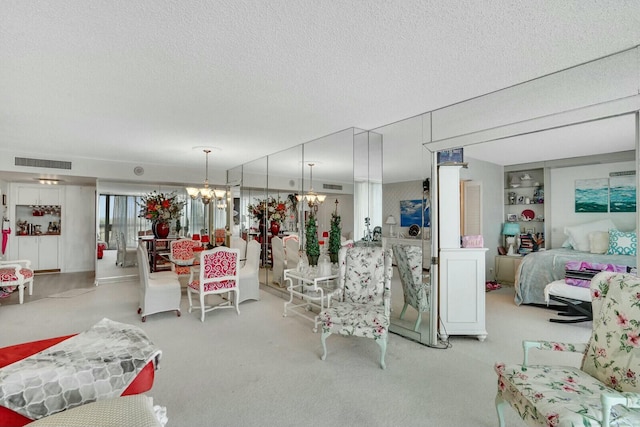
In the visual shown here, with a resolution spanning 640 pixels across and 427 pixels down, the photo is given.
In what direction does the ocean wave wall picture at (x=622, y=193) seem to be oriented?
toward the camera

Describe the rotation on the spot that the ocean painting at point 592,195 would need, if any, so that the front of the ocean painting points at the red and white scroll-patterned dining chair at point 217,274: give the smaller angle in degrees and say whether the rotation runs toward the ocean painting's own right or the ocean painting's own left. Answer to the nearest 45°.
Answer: approximately 45° to the ocean painting's own right

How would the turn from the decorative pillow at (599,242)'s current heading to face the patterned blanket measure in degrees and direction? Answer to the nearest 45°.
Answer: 0° — it already faces it

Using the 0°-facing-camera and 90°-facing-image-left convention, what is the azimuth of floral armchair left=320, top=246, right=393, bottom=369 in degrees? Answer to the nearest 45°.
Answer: approximately 45°

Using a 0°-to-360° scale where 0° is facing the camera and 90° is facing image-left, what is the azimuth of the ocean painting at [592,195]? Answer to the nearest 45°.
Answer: approximately 0°

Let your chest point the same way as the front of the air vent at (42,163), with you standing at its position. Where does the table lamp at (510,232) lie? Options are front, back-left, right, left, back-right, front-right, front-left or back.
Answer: front-left

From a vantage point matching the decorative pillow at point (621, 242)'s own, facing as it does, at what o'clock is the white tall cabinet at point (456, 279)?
The white tall cabinet is roughly at 1 o'clock from the decorative pillow.

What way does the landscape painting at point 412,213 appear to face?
toward the camera

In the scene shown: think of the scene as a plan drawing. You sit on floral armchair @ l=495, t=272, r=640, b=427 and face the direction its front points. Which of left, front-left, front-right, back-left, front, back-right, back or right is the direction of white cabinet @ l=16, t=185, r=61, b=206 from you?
front-right

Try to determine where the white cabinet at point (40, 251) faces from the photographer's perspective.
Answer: facing the viewer

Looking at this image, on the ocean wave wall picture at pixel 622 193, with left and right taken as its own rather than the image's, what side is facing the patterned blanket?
front
